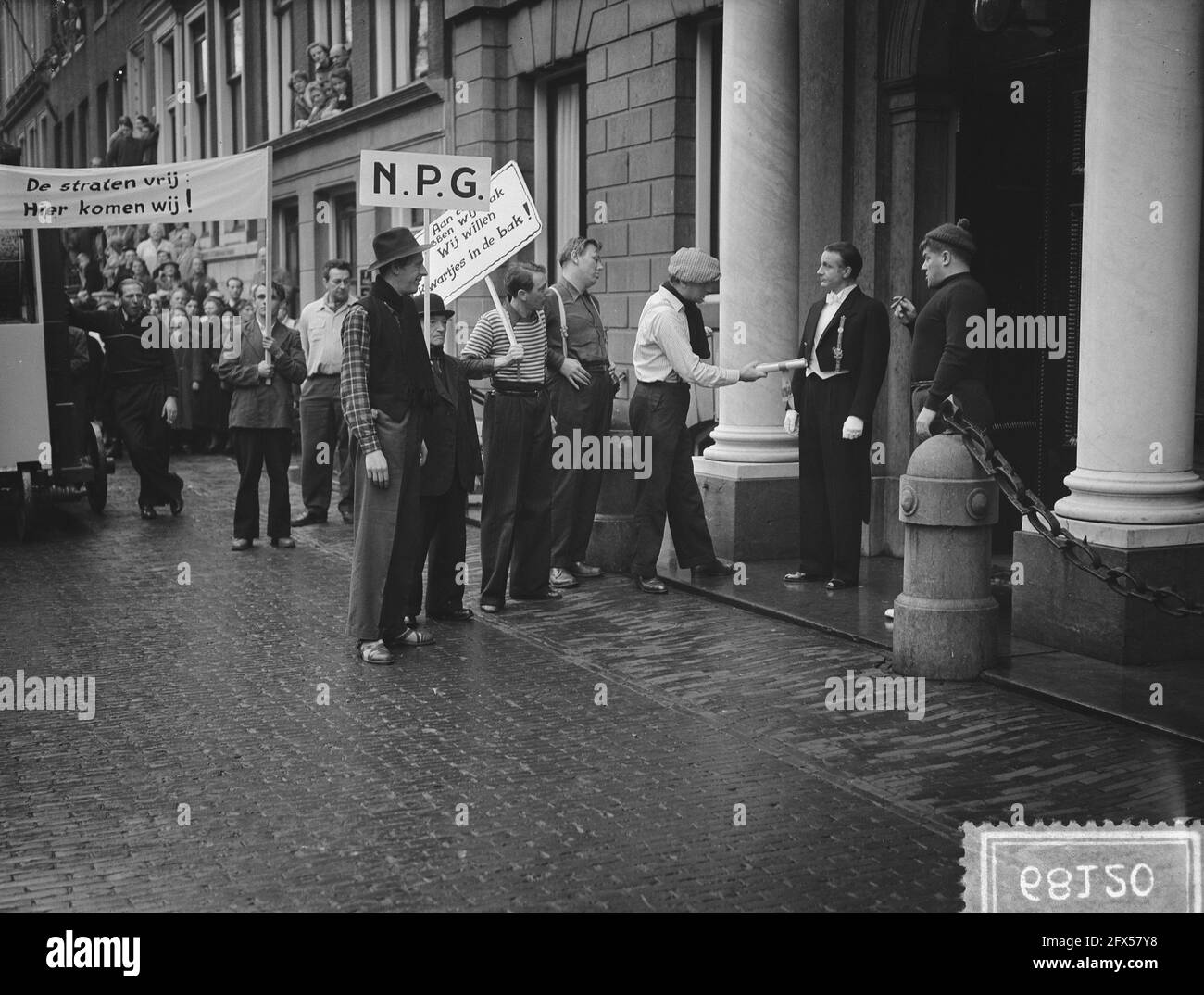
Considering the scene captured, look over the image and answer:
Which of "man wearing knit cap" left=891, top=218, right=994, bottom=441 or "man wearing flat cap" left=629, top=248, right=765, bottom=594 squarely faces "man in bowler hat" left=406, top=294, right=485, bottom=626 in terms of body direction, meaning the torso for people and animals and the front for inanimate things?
"man wearing knit cap" left=891, top=218, right=994, bottom=441

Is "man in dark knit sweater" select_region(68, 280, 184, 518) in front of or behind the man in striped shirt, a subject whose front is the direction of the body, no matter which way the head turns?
behind

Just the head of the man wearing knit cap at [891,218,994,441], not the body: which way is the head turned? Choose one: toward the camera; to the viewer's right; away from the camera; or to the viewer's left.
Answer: to the viewer's left

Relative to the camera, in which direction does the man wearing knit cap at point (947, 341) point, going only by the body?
to the viewer's left

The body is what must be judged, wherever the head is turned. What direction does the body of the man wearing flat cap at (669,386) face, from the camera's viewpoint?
to the viewer's right

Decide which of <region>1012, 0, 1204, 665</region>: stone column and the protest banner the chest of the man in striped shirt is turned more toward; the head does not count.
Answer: the stone column

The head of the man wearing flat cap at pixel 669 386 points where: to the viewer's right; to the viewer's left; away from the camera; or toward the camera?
to the viewer's right

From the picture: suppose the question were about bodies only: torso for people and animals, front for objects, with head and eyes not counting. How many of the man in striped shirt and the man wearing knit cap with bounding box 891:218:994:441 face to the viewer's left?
1

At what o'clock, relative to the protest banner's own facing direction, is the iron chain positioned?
The iron chain is roughly at 11 o'clock from the protest banner.

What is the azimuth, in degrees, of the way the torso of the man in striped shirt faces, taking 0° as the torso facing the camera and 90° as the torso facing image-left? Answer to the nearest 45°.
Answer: approximately 315°

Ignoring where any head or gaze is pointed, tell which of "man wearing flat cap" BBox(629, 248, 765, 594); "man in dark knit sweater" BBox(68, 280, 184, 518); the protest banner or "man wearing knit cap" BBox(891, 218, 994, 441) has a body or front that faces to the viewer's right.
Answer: "man wearing flat cap" BBox(629, 248, 765, 594)

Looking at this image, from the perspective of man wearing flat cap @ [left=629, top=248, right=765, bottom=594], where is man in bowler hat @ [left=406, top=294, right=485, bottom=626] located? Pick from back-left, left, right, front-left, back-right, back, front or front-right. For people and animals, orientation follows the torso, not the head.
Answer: back-right
